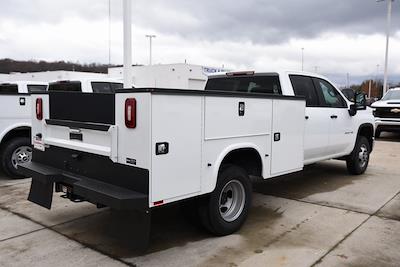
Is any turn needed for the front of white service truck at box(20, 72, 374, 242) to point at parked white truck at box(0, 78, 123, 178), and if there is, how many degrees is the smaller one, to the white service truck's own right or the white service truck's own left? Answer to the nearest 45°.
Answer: approximately 90° to the white service truck's own left

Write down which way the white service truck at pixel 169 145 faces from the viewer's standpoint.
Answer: facing away from the viewer and to the right of the viewer

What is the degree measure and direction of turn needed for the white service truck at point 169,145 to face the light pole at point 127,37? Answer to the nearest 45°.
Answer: approximately 45° to its left

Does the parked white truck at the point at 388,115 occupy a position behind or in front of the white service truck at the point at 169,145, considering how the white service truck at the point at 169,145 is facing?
in front

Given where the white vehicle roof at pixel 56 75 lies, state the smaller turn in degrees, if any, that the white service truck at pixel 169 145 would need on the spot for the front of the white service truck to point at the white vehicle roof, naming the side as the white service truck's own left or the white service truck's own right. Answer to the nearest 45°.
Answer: approximately 45° to the white service truck's own left
